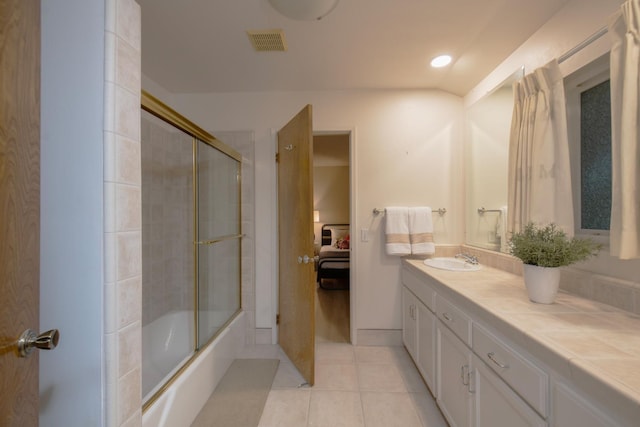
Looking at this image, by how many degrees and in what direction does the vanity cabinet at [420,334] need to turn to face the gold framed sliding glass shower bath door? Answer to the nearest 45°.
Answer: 0° — it already faces it

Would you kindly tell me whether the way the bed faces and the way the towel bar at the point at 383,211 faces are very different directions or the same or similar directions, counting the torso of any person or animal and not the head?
same or similar directions

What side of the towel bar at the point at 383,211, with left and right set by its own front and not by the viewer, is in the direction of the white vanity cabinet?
front

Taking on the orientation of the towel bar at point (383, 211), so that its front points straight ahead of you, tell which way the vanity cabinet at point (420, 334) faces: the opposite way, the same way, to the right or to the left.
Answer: to the right

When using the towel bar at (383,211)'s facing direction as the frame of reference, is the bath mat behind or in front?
in front

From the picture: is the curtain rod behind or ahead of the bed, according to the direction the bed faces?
ahead

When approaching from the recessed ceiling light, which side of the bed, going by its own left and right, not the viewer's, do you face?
front

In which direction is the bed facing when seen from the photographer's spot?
facing the viewer

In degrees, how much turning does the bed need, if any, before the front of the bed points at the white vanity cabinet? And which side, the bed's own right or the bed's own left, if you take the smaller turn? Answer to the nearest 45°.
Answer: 0° — it already faces it

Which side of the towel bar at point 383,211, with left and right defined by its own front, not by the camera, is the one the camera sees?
front

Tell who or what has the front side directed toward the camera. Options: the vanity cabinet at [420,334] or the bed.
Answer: the bed

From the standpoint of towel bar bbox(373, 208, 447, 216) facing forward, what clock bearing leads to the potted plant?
The potted plant is roughly at 11 o'clock from the towel bar.

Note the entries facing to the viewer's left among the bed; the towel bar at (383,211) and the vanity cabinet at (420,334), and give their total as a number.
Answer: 1

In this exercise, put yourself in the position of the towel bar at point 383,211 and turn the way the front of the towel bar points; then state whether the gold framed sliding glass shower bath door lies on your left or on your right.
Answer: on your right

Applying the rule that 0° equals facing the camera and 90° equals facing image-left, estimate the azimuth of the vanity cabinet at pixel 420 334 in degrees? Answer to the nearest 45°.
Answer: approximately 90°

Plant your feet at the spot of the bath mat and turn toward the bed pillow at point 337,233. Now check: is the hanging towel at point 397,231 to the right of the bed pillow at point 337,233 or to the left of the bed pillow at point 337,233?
right
